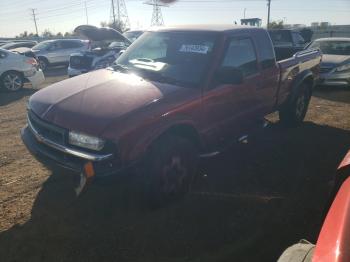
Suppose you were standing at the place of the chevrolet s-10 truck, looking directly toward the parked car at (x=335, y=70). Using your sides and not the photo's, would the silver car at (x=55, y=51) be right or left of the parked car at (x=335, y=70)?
left

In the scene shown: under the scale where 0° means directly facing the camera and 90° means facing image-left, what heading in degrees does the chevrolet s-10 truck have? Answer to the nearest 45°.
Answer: approximately 45°

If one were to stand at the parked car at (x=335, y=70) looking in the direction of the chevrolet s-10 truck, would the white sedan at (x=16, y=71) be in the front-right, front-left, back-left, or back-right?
front-right

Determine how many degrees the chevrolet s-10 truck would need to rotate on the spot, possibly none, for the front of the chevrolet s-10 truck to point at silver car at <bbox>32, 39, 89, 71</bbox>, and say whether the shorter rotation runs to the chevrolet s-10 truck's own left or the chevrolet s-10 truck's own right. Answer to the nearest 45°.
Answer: approximately 135° to the chevrolet s-10 truck's own right

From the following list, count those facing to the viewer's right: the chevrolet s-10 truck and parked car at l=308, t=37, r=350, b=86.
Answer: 0

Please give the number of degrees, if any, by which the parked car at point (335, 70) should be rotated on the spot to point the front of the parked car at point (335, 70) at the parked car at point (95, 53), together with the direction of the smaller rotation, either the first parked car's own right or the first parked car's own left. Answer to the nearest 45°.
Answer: approximately 45° to the first parked car's own right

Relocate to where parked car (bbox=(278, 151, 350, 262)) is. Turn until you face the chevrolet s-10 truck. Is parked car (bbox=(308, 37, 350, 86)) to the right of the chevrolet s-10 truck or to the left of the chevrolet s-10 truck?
right

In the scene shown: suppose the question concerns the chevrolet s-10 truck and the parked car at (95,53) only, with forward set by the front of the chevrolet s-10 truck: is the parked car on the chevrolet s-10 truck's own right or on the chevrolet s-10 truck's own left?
on the chevrolet s-10 truck's own right

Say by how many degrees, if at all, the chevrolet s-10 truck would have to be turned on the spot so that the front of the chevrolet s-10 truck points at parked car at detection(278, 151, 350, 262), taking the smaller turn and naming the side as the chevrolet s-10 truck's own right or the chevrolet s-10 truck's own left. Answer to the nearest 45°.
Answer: approximately 45° to the chevrolet s-10 truck's own left

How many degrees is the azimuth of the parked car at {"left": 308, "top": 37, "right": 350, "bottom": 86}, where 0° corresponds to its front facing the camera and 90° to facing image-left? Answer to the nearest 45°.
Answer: approximately 45°

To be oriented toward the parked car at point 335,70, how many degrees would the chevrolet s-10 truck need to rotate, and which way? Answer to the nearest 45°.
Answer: approximately 180°

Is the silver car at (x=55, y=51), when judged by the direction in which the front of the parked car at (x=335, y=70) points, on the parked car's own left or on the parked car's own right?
on the parked car's own right

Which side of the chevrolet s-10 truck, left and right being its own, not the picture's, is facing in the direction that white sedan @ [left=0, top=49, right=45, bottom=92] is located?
right
